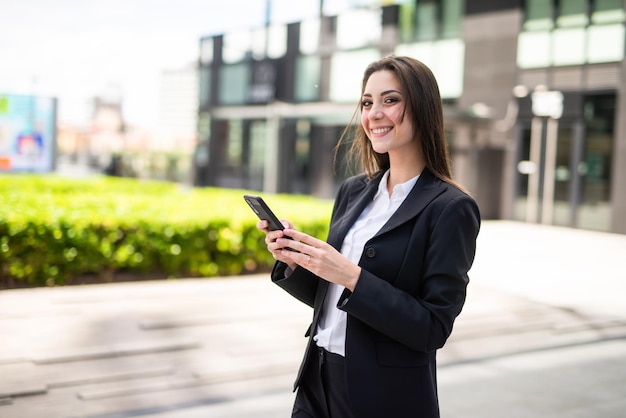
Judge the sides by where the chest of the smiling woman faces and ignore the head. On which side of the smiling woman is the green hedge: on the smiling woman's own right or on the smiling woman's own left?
on the smiling woman's own right

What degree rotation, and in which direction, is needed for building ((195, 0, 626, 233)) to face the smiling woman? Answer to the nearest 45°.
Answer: approximately 45° to its left

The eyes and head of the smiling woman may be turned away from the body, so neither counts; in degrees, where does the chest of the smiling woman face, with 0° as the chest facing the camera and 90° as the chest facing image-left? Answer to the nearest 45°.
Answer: approximately 45°

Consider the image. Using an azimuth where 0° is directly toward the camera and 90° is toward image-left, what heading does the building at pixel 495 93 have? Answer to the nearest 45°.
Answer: approximately 45°

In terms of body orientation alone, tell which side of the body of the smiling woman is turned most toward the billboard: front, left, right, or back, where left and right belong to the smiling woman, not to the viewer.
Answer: right

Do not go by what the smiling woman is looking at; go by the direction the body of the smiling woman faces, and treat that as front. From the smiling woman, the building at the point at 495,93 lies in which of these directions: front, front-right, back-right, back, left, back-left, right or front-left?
back-right

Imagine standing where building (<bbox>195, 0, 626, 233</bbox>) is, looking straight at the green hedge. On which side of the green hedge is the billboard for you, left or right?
right

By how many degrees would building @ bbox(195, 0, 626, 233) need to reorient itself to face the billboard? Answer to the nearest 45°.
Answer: approximately 45° to its right
